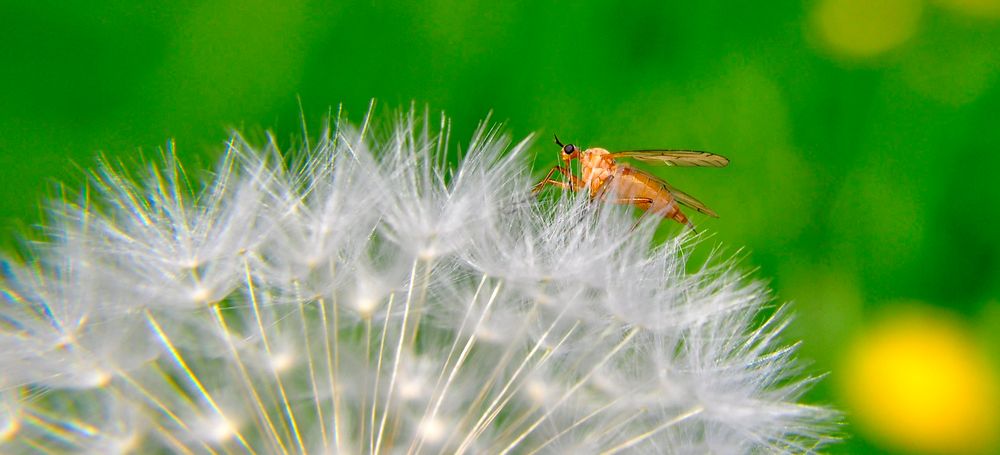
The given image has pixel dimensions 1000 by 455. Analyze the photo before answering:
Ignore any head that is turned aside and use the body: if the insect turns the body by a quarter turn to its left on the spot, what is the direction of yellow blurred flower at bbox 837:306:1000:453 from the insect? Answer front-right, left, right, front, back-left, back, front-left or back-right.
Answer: back-left

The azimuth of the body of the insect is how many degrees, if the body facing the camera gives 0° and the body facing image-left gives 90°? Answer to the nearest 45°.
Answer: approximately 90°
